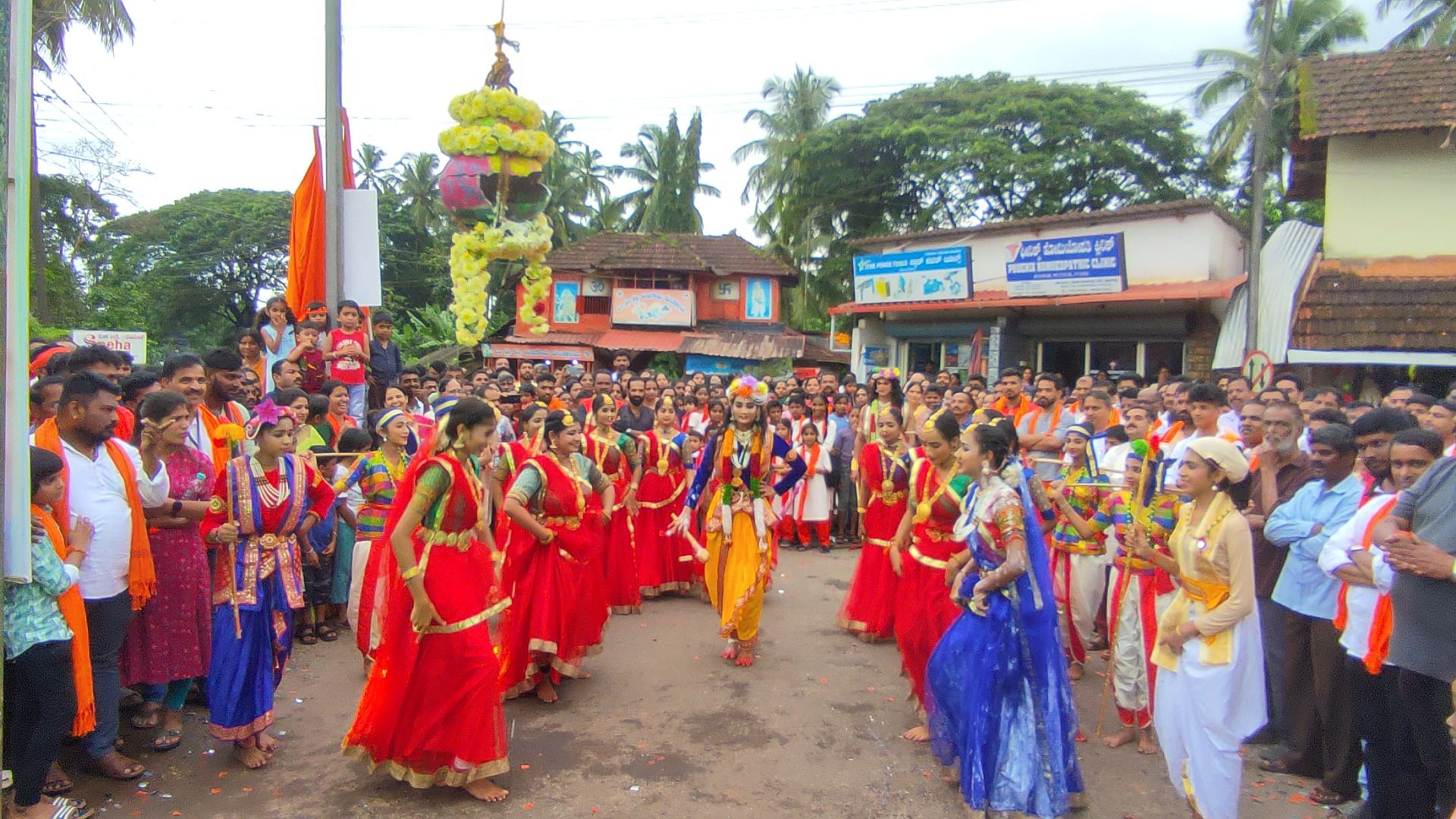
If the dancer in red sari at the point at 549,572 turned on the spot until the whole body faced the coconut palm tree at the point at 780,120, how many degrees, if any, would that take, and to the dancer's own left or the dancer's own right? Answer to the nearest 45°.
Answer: approximately 135° to the dancer's own left

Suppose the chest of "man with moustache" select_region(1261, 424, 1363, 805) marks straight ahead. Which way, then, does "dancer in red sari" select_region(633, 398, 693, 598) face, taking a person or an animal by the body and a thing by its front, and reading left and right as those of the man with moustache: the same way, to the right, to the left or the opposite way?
to the left

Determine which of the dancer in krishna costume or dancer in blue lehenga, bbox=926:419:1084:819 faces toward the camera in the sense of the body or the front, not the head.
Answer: the dancer in krishna costume

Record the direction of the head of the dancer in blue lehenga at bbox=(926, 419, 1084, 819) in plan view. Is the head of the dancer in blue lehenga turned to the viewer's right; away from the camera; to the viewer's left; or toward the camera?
to the viewer's left

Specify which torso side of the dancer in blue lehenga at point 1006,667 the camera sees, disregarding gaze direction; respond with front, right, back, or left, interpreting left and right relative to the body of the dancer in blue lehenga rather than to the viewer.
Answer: left

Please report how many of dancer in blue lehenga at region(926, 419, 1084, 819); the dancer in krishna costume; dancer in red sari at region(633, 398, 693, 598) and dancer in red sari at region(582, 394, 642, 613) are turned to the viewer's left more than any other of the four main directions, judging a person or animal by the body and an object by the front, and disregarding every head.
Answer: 1

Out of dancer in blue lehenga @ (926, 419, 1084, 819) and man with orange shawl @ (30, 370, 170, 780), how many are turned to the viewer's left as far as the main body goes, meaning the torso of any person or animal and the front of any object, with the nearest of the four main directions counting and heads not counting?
1

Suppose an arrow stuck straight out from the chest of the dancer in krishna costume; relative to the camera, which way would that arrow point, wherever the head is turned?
toward the camera

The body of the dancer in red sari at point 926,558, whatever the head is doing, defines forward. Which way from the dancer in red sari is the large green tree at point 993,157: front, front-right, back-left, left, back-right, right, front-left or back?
back-right

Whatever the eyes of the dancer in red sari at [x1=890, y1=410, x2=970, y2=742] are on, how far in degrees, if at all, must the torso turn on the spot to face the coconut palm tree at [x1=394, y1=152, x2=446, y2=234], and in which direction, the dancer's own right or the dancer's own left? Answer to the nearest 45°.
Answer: approximately 90° to the dancer's own right

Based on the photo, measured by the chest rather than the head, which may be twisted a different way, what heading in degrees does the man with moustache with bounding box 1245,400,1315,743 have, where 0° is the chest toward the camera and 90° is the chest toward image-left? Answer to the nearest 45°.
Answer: approximately 45°

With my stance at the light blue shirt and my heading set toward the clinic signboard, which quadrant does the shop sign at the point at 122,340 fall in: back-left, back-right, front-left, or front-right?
front-left

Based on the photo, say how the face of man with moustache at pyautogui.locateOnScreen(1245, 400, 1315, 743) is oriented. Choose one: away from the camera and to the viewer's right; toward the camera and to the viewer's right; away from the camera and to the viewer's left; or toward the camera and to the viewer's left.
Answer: toward the camera and to the viewer's left

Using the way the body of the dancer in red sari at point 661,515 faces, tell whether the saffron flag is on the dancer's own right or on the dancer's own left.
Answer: on the dancer's own right

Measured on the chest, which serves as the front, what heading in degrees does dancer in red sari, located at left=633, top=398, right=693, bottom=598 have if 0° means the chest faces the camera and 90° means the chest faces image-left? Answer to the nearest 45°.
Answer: approximately 0°

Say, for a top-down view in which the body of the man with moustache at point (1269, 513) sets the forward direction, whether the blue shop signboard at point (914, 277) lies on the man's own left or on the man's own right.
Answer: on the man's own right

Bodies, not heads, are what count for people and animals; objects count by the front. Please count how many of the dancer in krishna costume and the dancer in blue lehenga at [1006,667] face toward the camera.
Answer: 1
